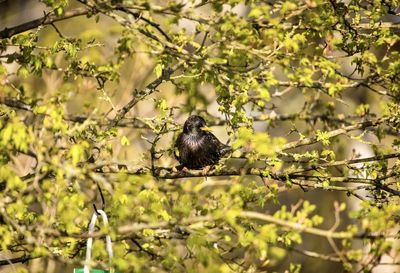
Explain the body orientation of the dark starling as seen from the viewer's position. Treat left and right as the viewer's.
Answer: facing the viewer and to the left of the viewer
